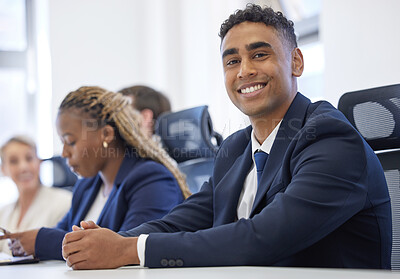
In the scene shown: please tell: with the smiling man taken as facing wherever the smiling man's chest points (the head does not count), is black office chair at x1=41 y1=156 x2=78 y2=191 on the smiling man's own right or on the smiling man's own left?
on the smiling man's own right

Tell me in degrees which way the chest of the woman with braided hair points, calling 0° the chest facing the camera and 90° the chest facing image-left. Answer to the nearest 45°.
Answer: approximately 45°

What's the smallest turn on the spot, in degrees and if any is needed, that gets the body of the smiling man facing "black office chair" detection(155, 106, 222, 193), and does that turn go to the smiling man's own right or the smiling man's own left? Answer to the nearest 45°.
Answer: approximately 135° to the smiling man's own right

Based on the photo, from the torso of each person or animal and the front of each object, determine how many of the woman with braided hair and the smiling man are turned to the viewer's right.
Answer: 0

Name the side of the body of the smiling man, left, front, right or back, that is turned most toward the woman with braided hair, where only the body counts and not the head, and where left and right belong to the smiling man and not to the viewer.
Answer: right

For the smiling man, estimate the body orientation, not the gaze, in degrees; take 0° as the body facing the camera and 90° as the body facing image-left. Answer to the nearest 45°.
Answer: approximately 45°

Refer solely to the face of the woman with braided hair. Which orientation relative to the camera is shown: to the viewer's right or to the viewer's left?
to the viewer's left

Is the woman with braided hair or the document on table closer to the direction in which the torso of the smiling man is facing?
the document on table

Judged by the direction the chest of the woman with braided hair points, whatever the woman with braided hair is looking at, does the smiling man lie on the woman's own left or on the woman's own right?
on the woman's own left
